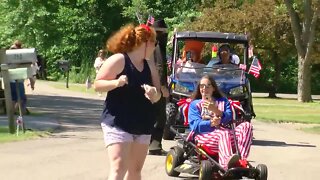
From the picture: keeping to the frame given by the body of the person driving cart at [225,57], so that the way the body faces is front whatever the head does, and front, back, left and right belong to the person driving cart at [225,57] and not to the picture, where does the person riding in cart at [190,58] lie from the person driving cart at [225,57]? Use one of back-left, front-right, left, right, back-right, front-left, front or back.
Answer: right

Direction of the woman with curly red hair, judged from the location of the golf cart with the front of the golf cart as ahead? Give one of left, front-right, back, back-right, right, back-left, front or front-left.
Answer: front

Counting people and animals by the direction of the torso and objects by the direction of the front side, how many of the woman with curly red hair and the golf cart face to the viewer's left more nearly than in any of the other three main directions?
0
